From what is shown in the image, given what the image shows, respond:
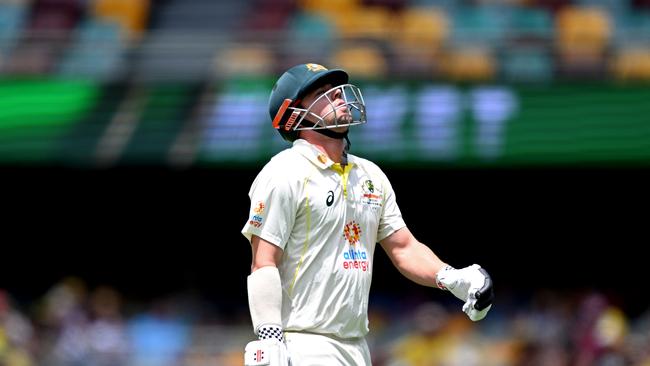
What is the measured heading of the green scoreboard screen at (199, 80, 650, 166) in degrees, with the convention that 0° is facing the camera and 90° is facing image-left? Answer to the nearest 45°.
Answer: approximately 0°

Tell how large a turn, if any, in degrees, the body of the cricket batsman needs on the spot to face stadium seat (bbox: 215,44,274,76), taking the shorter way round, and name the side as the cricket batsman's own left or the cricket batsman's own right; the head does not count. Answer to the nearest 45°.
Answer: approximately 135° to the cricket batsman's own left

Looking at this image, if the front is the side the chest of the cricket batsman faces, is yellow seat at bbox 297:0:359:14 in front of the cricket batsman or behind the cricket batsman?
behind

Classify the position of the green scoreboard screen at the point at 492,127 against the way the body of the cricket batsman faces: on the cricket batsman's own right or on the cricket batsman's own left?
on the cricket batsman's own left

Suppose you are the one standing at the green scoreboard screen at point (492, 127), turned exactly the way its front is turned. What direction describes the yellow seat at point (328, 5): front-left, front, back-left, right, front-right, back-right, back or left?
back-right

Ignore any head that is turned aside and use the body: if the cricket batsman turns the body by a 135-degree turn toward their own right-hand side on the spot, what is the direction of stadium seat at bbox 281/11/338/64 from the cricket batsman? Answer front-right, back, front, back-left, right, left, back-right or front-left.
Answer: right

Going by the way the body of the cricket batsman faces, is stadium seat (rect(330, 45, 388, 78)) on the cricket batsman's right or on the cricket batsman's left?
on the cricket batsman's left

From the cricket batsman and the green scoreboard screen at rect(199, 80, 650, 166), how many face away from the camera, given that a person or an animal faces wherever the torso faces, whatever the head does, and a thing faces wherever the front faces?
0

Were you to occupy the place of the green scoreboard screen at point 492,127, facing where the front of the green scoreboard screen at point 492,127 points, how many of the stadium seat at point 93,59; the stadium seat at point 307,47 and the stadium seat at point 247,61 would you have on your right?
3

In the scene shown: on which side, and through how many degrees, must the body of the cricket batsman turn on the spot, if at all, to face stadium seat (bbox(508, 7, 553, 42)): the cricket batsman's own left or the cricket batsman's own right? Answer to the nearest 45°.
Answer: approximately 135° to the cricket batsman's own left
